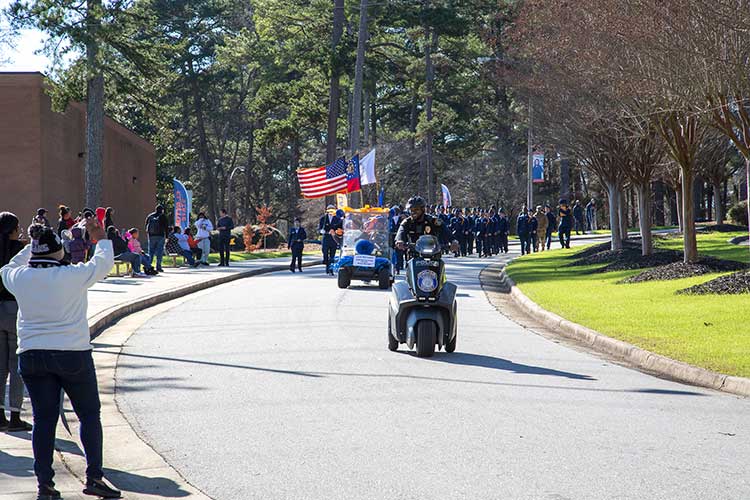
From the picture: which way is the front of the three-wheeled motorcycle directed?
toward the camera

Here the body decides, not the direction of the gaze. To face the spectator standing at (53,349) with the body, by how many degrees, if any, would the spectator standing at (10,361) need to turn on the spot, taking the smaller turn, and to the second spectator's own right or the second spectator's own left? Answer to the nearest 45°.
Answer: approximately 90° to the second spectator's own right

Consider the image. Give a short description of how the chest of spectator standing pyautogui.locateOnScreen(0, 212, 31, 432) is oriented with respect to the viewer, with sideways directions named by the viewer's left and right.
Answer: facing to the right of the viewer

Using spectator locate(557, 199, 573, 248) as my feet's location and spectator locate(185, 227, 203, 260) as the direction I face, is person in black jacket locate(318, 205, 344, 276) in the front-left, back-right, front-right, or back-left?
front-left

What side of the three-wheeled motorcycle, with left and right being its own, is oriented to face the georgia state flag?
back

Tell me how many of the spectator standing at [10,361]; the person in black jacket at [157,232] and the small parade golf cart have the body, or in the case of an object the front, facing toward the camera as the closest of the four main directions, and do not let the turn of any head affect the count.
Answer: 1

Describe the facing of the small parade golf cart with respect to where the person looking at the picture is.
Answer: facing the viewer

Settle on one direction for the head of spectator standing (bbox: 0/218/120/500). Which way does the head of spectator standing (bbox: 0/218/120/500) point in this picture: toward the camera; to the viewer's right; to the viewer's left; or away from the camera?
away from the camera

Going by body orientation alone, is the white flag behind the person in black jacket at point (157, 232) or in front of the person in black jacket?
in front

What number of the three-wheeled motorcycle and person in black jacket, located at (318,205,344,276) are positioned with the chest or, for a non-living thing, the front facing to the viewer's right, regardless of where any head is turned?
0

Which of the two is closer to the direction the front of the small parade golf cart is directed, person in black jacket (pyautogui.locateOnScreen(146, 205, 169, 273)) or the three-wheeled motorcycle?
the three-wheeled motorcycle
